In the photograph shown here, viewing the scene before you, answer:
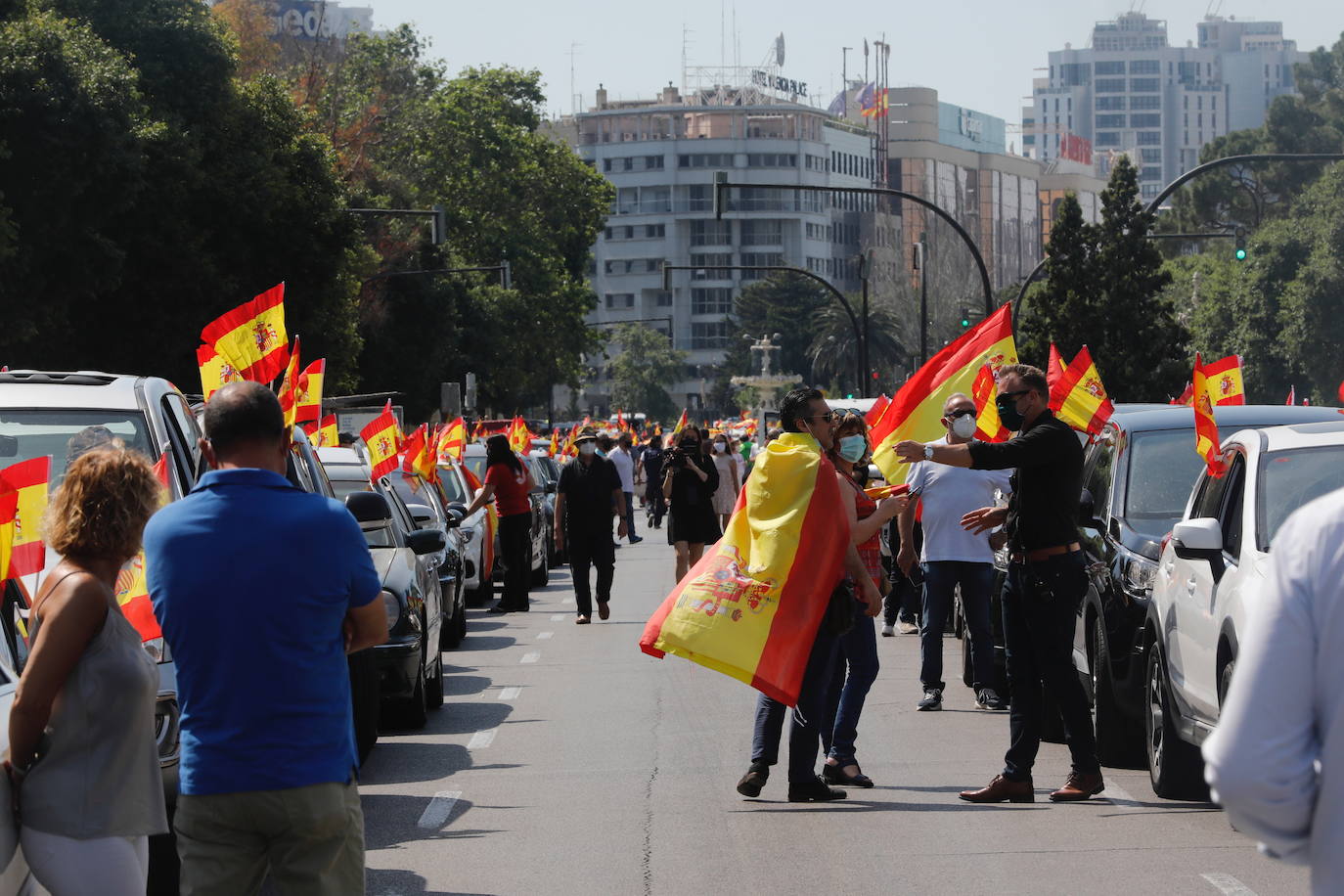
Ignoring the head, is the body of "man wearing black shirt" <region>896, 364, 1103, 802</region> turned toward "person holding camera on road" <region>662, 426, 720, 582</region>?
no

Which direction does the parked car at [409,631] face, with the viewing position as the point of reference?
facing the viewer

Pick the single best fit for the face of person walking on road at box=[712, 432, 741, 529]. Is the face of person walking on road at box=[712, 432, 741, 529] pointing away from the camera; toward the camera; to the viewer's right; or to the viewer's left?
toward the camera

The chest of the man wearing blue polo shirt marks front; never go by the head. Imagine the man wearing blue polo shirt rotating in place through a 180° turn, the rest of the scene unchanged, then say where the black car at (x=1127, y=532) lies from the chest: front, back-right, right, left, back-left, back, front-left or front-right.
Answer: back-left

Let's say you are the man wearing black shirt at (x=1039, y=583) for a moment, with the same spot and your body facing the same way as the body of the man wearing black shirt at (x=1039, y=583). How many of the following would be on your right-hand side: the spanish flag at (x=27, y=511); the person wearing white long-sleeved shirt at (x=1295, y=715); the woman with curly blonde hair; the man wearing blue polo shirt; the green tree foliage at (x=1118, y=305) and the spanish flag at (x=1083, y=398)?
2

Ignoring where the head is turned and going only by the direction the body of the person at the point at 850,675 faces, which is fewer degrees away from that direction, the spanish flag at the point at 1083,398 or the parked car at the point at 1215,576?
the parked car

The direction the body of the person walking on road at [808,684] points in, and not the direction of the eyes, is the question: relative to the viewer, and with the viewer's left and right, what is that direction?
facing to the right of the viewer

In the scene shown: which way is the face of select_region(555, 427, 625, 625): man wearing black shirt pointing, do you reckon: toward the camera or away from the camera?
toward the camera

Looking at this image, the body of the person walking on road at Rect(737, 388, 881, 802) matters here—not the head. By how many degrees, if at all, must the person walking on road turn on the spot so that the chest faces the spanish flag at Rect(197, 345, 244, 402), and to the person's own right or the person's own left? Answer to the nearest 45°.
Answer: approximately 135° to the person's own left

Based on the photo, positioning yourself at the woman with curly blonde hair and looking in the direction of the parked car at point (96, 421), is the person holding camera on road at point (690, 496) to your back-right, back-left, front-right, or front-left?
front-right

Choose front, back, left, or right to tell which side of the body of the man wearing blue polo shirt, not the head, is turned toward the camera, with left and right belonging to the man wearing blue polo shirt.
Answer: back

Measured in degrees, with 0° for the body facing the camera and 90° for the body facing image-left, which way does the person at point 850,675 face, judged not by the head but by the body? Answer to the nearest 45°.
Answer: approximately 315°
